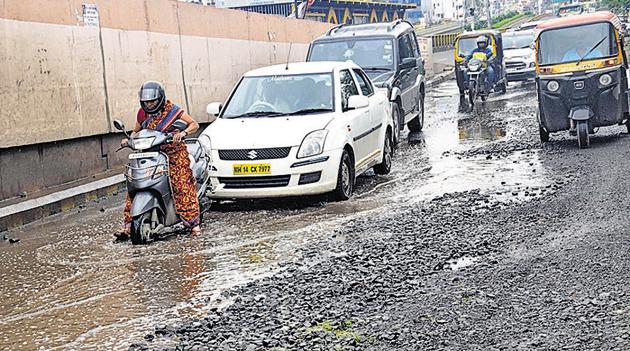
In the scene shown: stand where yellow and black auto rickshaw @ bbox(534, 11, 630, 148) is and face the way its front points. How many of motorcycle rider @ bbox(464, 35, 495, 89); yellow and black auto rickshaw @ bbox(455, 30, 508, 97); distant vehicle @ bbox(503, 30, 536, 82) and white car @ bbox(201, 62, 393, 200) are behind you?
3

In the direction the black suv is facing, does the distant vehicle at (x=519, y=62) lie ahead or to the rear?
to the rear

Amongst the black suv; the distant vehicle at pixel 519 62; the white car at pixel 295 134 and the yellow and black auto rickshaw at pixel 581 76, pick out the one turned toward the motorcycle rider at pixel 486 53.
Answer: the distant vehicle

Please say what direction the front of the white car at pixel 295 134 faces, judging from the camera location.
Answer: facing the viewer and to the left of the viewer

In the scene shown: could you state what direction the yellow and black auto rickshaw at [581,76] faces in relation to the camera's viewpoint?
facing the viewer

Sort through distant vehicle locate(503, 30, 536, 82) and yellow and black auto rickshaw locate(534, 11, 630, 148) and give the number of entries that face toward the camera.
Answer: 2
